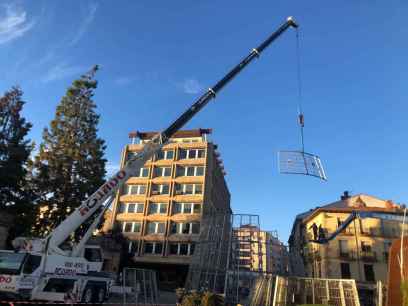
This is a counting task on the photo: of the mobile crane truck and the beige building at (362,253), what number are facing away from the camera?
0

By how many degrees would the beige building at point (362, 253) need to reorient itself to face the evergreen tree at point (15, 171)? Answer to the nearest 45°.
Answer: approximately 45° to its right

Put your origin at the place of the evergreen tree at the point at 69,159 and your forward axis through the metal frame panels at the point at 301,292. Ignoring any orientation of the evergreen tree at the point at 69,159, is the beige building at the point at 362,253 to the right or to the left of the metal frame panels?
left

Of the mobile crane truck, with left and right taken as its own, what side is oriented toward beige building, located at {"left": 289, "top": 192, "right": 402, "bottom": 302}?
back

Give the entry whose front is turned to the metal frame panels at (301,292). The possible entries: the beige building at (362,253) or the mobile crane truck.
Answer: the beige building

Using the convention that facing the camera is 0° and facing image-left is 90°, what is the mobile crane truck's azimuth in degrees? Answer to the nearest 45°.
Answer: approximately 45°

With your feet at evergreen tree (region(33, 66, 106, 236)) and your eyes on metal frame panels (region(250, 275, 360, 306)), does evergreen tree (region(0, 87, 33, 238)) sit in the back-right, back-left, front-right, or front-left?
back-right

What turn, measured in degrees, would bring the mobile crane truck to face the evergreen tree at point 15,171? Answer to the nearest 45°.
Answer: approximately 90° to its right

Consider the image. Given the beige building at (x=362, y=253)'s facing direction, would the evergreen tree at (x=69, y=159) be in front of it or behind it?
in front
